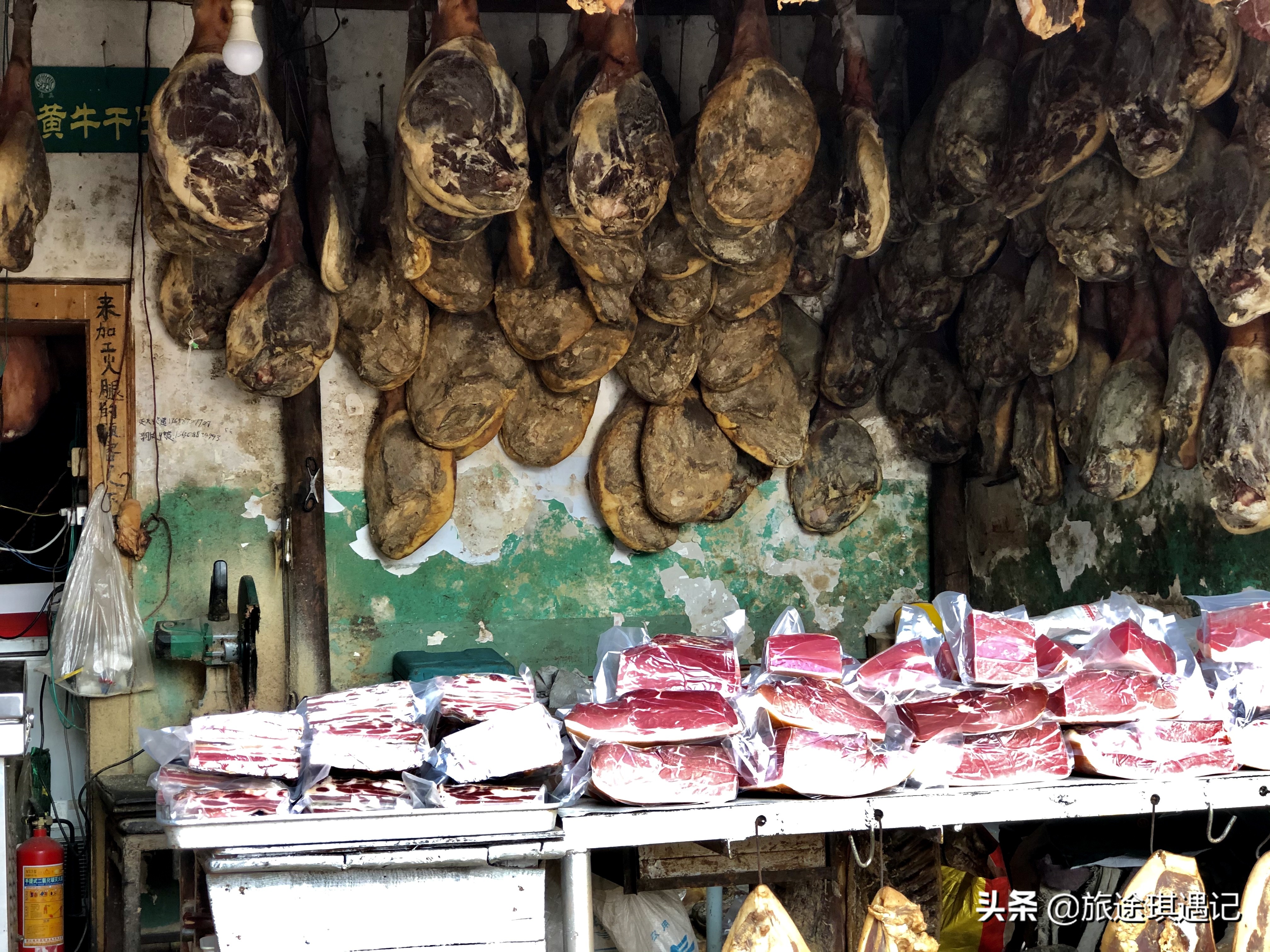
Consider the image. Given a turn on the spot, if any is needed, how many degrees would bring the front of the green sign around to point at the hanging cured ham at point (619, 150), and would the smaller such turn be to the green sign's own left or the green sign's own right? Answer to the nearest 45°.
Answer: approximately 45° to the green sign's own left

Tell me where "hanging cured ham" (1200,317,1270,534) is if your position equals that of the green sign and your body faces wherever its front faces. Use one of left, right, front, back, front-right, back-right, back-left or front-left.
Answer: front-left

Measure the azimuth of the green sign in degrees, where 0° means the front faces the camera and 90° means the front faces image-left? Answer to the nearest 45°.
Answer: approximately 0°

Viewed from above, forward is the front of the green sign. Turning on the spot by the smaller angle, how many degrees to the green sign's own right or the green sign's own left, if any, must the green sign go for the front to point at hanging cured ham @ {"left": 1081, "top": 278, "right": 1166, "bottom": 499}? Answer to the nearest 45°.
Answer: approximately 45° to the green sign's own left

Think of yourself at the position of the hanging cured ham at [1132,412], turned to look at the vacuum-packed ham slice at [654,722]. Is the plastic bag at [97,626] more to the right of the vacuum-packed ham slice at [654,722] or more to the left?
right

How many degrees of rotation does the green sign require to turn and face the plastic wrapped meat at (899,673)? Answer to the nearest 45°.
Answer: approximately 45° to its left

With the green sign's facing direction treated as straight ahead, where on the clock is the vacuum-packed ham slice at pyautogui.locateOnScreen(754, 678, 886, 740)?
The vacuum-packed ham slice is roughly at 11 o'clock from the green sign.

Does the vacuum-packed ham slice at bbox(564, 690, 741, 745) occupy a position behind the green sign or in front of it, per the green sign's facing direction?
in front

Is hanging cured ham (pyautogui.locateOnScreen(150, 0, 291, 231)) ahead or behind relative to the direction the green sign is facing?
ahead
